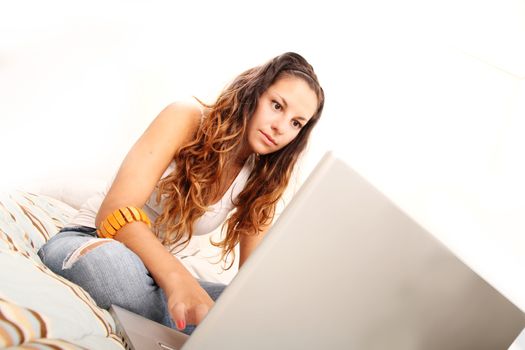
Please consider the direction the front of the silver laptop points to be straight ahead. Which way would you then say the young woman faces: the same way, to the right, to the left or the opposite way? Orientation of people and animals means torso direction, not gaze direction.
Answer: the opposite way

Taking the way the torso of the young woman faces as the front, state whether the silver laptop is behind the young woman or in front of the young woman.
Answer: in front

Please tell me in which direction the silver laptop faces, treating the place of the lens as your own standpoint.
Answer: facing away from the viewer and to the left of the viewer

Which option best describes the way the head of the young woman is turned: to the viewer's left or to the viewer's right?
to the viewer's right

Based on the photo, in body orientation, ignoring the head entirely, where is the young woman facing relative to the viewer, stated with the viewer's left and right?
facing the viewer and to the right of the viewer

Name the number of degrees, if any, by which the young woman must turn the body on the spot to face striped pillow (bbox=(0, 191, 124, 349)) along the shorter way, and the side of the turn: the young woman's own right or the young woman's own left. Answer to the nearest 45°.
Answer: approximately 45° to the young woman's own right
